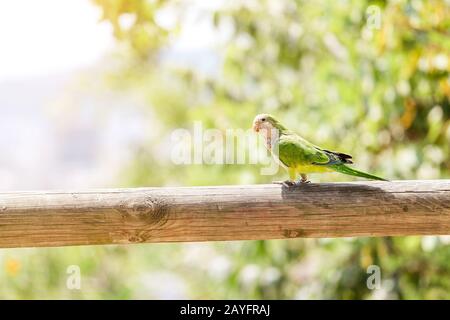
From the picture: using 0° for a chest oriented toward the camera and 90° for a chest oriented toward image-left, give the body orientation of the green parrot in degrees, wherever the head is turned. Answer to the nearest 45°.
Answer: approximately 90°
